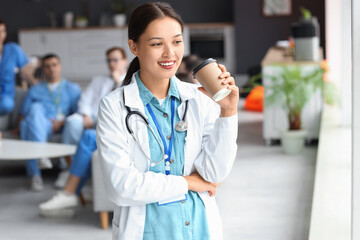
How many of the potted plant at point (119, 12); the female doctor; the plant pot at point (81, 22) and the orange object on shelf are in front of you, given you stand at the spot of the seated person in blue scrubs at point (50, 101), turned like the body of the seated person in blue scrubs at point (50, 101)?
1

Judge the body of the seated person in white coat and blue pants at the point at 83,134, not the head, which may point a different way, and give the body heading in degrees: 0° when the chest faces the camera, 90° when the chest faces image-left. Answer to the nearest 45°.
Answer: approximately 45°

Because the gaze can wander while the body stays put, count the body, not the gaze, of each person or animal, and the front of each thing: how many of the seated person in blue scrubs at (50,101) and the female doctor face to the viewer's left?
0

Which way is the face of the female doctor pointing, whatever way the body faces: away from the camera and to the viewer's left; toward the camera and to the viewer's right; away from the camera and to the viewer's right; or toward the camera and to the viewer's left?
toward the camera and to the viewer's right

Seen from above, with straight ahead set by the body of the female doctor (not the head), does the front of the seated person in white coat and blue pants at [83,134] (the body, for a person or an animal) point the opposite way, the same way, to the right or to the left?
to the right

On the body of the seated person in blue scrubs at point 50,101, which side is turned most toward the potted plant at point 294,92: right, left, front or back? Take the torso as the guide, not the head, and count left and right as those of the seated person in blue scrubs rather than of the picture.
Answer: left

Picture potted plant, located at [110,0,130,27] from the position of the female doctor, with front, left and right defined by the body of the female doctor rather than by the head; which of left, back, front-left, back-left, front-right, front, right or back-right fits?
back-left

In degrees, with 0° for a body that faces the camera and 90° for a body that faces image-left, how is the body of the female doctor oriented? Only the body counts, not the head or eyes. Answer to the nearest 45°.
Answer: approximately 315°
